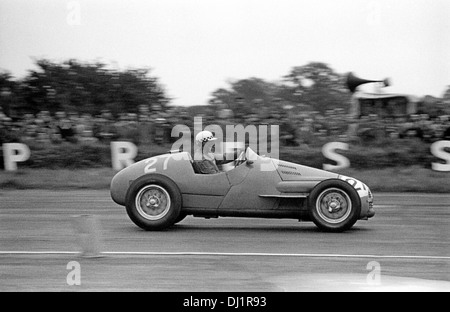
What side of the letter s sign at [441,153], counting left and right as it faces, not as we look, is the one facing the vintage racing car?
front

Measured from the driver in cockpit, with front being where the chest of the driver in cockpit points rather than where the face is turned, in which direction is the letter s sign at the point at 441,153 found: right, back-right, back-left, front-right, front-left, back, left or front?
front-left

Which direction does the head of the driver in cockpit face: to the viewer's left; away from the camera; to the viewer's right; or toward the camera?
to the viewer's right

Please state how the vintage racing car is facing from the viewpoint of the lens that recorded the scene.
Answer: facing to the right of the viewer

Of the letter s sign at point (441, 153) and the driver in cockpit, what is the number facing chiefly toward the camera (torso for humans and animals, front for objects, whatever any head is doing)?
1

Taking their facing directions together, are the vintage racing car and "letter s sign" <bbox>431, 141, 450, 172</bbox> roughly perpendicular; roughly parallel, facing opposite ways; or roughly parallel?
roughly perpendicular

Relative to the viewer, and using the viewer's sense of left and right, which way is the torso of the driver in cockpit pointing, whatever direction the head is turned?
facing to the right of the viewer

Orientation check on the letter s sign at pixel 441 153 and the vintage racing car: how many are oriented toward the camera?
1
